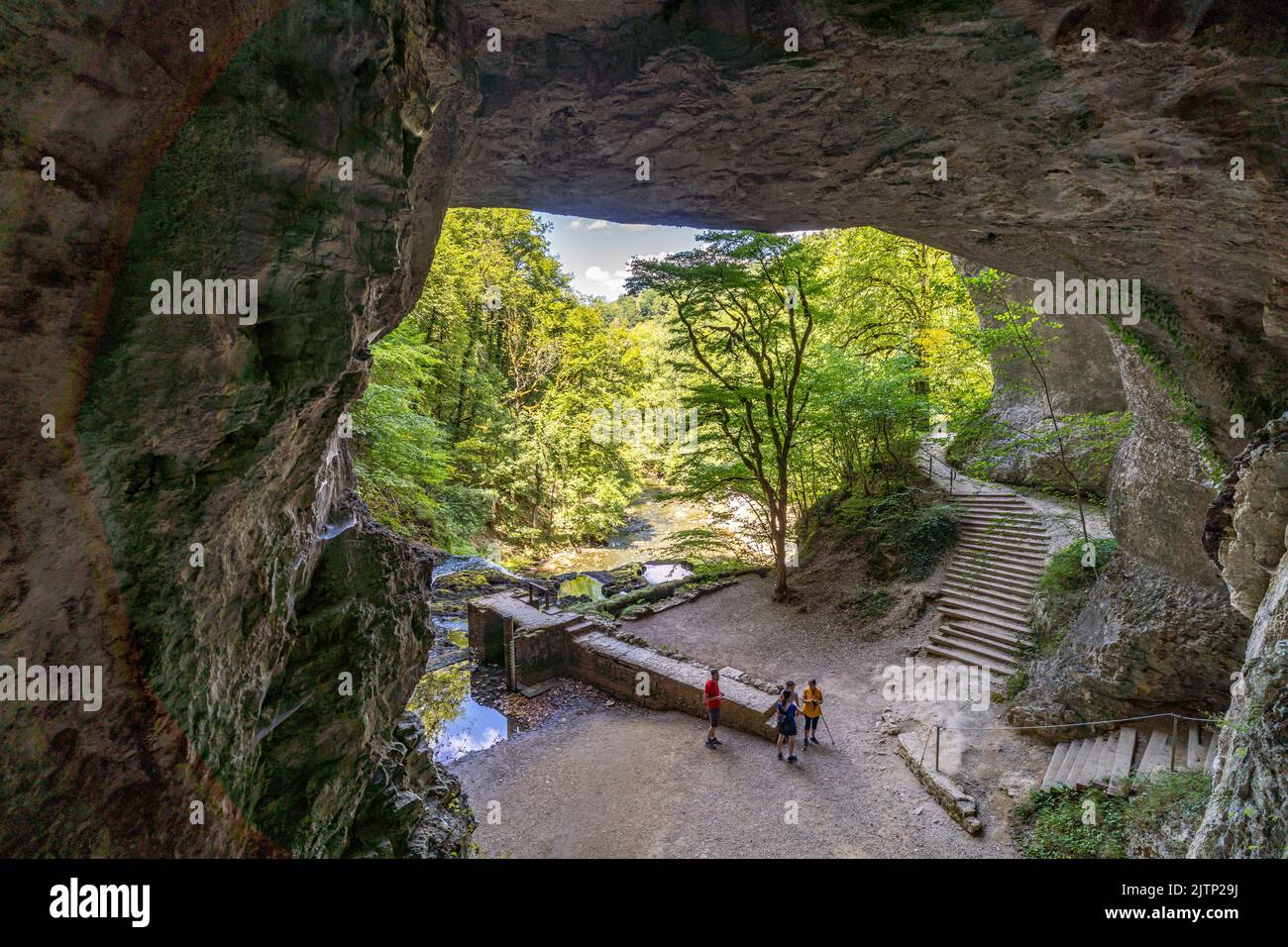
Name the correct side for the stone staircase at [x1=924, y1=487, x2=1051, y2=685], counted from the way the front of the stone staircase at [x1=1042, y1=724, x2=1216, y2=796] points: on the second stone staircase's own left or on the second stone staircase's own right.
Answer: on the second stone staircase's own right

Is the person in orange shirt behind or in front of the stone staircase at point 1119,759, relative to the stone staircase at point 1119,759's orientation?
in front

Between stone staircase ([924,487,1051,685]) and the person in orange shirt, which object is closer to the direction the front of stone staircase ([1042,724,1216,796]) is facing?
the person in orange shirt

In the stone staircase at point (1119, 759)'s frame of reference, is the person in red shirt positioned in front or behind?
in front

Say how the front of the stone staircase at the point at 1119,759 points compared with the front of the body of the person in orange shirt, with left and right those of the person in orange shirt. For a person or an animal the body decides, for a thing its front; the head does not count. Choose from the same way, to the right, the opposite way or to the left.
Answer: to the right

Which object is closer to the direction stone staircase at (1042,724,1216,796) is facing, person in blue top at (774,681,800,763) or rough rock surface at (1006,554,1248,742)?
the person in blue top

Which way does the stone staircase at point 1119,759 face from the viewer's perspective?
to the viewer's left

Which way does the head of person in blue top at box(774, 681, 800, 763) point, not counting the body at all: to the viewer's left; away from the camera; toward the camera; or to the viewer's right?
away from the camera

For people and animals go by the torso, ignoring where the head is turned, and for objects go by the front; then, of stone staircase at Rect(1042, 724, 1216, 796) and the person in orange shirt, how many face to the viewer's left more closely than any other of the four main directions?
1

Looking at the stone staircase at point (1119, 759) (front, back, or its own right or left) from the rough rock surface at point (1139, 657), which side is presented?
right
